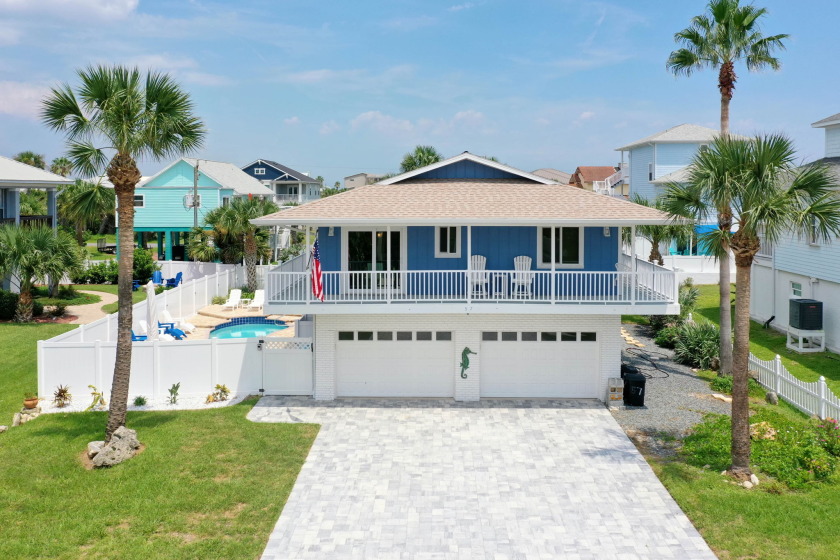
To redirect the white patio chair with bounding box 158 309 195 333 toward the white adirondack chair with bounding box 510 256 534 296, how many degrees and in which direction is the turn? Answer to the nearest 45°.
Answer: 0° — it already faces it

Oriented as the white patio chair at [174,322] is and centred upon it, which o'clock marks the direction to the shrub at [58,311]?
The shrub is roughly at 6 o'clock from the white patio chair.

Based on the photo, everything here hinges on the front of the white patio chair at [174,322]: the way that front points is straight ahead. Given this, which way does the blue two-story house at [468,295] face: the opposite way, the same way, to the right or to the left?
to the right

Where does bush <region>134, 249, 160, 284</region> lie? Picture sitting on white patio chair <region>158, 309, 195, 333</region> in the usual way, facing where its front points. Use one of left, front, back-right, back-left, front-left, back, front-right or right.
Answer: back-left

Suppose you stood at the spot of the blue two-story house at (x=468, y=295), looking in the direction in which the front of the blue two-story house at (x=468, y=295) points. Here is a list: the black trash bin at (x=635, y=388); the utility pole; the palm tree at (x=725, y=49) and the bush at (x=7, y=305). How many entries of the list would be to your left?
2

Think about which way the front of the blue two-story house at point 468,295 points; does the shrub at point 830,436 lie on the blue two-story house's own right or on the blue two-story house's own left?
on the blue two-story house's own left

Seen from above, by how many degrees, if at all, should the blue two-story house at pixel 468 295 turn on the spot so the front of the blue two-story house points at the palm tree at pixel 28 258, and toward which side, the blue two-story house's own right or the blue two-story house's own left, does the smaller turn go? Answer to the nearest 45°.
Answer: approximately 135° to the blue two-story house's own right

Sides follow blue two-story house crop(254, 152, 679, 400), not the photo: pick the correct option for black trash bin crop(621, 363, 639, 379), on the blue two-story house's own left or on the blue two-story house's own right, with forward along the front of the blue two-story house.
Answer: on the blue two-story house's own left

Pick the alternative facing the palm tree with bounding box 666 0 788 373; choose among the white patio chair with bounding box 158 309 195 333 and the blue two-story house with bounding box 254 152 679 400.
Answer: the white patio chair

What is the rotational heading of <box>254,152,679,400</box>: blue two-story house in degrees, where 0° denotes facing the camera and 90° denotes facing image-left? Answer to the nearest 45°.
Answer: approximately 0°

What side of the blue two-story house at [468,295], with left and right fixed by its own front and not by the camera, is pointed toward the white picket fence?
left

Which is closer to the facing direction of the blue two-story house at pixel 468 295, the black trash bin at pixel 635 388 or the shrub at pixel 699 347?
the black trash bin

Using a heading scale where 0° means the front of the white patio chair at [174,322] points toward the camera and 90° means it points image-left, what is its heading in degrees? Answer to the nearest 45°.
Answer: approximately 315°
